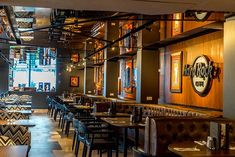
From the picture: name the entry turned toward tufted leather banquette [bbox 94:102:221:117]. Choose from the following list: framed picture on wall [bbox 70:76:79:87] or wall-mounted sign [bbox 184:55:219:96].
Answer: the framed picture on wall

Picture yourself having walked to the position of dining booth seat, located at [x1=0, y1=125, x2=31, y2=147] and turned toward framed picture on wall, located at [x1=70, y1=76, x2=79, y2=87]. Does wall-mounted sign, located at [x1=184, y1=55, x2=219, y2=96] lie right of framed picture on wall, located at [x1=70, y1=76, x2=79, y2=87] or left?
right

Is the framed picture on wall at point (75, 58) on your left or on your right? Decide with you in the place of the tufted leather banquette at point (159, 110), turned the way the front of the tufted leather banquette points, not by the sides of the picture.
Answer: on your right

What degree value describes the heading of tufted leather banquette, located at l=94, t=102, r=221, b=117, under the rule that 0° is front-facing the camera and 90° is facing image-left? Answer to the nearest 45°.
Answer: approximately 45°

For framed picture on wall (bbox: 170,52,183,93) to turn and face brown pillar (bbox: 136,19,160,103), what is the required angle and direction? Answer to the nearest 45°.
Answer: approximately 90° to its right

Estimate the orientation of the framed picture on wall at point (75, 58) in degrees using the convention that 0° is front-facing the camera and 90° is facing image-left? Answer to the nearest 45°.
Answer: approximately 0°

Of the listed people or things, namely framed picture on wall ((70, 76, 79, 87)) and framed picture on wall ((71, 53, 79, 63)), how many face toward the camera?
2

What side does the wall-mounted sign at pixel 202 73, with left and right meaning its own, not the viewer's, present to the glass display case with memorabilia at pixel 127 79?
right

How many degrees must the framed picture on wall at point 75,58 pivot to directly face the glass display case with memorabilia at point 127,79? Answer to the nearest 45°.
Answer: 0° — it already faces it

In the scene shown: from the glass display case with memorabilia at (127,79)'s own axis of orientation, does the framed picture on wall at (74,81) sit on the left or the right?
on its right
